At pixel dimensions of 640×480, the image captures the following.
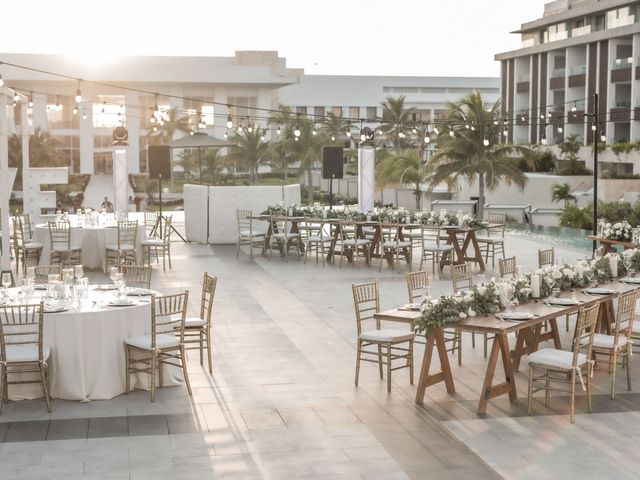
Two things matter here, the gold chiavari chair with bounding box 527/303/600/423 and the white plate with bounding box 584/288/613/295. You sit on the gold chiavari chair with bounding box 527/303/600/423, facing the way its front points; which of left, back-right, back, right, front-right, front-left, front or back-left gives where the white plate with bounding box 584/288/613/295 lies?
front-right

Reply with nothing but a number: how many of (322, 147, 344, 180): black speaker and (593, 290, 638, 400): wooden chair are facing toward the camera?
1

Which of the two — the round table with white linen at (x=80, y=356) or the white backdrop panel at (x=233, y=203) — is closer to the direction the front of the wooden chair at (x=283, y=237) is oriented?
the white backdrop panel

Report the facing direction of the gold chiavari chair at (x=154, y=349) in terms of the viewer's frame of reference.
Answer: facing away from the viewer and to the left of the viewer

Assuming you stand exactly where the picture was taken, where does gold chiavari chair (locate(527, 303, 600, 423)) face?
facing away from the viewer and to the left of the viewer

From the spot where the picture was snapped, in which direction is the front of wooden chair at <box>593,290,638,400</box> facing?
facing away from the viewer and to the left of the viewer

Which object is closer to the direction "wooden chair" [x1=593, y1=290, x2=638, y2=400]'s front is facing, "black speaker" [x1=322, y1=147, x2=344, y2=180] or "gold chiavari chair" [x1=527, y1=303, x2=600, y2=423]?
the black speaker

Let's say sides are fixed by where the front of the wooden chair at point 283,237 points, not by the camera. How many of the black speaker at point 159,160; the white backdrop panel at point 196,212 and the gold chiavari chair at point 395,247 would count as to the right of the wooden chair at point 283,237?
1

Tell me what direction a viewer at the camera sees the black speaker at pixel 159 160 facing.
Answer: facing the viewer

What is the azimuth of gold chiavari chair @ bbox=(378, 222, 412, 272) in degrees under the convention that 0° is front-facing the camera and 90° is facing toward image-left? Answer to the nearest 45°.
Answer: approximately 225°

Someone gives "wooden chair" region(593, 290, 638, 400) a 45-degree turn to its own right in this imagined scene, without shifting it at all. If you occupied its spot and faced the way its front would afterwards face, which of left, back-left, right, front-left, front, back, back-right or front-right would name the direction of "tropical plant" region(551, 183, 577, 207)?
front

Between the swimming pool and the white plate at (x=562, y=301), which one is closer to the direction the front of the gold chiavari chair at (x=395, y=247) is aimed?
the swimming pool

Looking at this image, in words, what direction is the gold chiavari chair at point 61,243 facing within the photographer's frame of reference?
facing away from the viewer and to the right of the viewer

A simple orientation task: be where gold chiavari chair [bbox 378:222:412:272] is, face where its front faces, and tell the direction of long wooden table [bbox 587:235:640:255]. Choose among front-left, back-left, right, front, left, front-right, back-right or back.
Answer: right
